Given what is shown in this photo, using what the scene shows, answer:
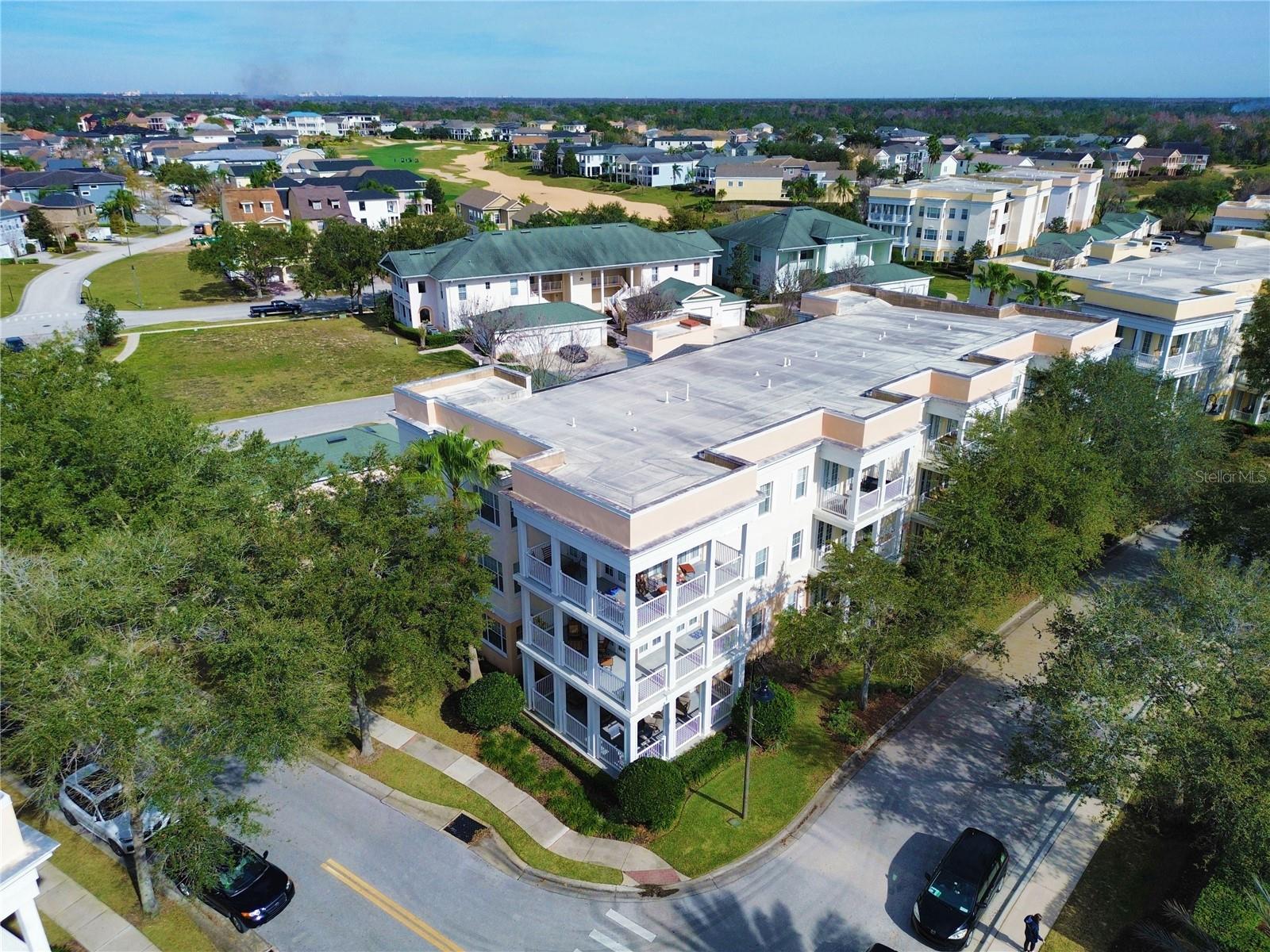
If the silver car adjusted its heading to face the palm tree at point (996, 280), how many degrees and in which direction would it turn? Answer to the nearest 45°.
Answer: approximately 45° to its left

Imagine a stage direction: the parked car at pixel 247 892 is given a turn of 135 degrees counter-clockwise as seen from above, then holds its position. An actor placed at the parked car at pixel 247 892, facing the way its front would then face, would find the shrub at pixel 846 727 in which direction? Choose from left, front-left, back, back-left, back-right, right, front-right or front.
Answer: right
